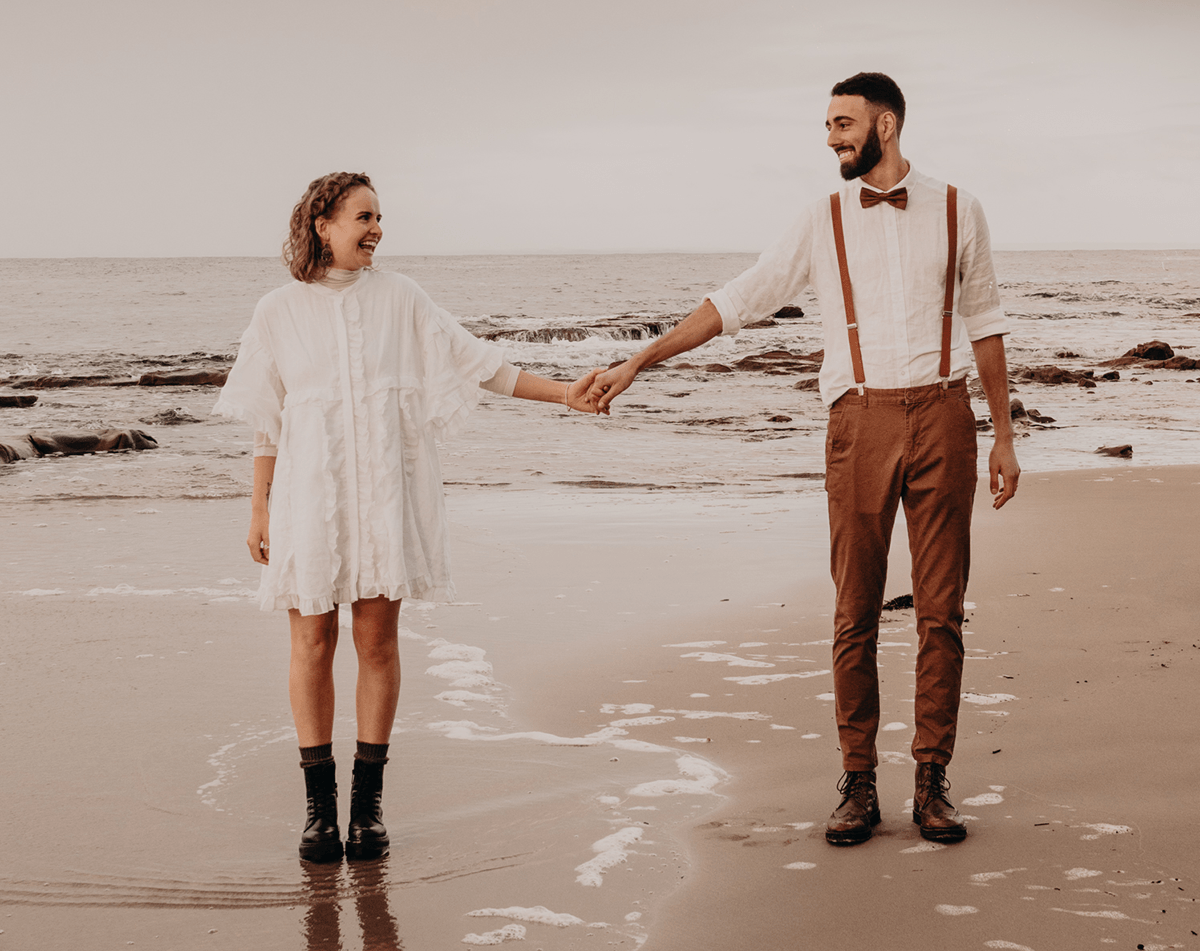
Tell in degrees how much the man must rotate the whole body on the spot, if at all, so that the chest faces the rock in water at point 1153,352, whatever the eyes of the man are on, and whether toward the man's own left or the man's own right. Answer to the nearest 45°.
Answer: approximately 180°

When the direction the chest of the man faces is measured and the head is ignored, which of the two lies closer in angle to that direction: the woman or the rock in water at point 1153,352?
the woman

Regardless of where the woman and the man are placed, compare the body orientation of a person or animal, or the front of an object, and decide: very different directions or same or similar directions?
same or similar directions

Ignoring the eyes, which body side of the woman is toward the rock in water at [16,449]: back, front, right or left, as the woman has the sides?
back

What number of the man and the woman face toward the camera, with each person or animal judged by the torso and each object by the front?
2

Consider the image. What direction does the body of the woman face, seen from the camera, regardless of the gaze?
toward the camera

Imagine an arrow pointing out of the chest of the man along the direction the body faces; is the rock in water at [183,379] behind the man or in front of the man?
behind

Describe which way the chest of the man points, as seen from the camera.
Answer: toward the camera

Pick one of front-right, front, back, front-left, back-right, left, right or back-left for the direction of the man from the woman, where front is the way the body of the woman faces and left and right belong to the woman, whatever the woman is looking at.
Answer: left

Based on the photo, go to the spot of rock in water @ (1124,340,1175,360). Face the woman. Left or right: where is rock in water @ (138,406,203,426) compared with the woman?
right
